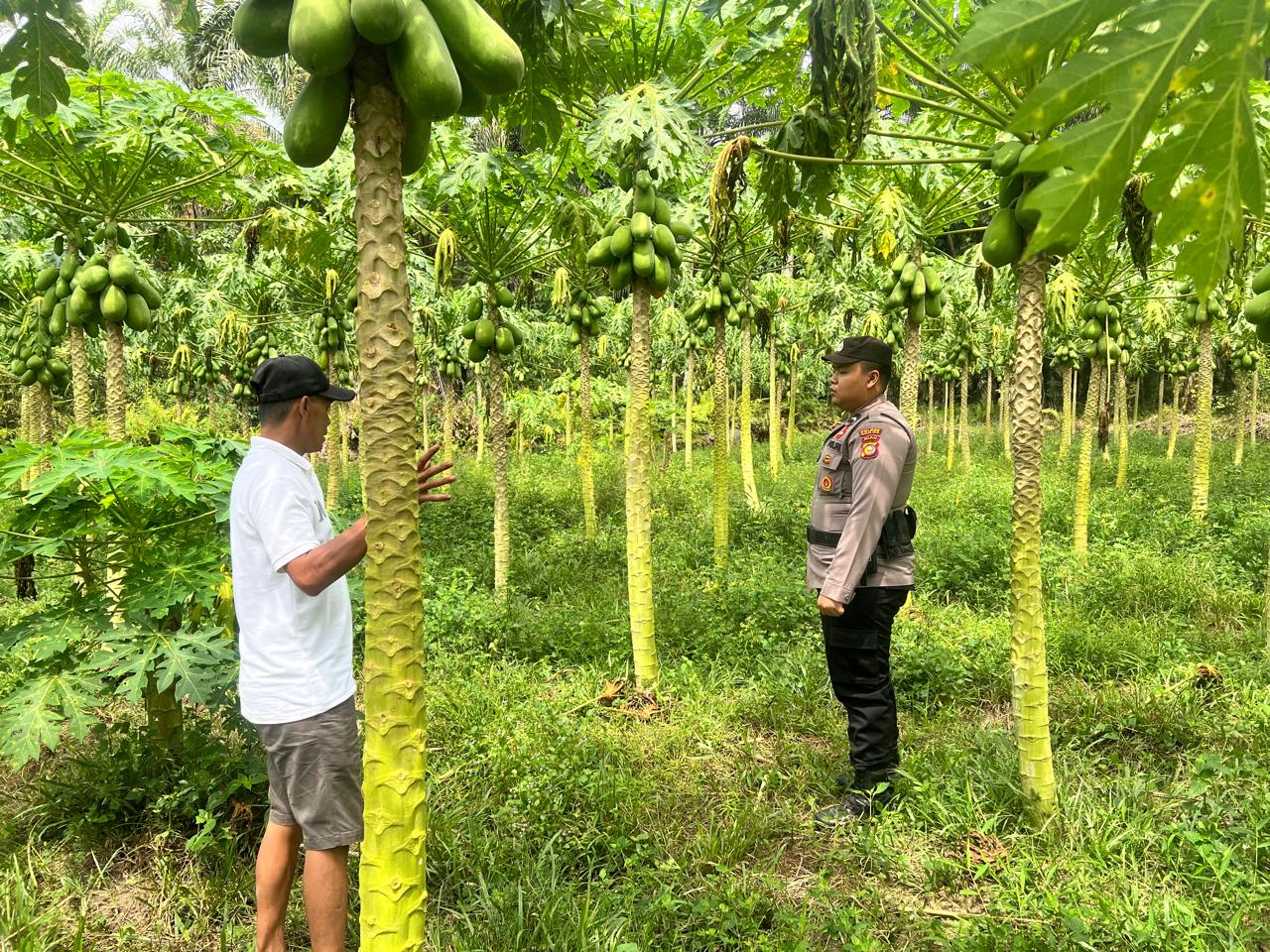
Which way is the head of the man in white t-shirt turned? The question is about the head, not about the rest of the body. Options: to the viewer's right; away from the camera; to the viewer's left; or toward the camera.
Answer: to the viewer's right

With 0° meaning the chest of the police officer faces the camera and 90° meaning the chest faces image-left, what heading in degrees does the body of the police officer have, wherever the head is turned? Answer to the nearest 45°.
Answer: approximately 90°

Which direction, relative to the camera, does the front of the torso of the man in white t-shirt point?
to the viewer's right
